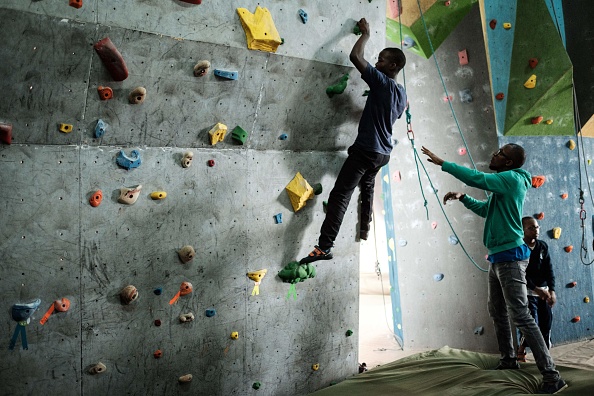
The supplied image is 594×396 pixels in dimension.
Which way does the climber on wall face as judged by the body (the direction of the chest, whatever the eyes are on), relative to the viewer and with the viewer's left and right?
facing away from the viewer and to the left of the viewer

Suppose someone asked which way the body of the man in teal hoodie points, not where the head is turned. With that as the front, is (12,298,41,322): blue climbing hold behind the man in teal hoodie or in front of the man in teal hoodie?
in front

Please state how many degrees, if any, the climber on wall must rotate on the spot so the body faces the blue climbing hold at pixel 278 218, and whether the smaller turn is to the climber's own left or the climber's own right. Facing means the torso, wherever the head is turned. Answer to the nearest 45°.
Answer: approximately 45° to the climber's own left

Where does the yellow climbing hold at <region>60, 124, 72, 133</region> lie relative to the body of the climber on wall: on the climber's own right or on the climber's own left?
on the climber's own left

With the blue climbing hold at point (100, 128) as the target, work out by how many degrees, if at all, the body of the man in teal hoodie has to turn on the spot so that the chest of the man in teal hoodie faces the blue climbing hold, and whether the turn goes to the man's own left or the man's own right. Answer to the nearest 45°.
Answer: approximately 45° to the man's own left

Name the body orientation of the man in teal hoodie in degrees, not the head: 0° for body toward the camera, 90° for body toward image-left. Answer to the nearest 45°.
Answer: approximately 90°

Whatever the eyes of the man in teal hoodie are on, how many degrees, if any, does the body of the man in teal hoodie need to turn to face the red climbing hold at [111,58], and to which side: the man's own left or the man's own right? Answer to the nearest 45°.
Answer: approximately 45° to the man's own left

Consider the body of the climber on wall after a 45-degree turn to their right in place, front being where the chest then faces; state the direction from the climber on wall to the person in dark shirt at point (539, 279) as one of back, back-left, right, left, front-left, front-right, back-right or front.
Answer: front-right

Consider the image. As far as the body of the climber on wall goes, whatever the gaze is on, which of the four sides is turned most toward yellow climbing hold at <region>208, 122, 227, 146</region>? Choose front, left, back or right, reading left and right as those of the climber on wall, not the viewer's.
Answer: left

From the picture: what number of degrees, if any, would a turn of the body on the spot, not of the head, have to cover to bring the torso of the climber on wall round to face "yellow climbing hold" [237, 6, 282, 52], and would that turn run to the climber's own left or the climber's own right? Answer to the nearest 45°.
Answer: approximately 90° to the climber's own left

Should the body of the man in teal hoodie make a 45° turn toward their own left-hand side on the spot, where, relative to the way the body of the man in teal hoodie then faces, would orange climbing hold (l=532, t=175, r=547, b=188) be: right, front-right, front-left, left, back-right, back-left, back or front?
back-right

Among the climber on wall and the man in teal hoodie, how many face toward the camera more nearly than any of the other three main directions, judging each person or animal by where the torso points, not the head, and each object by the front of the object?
0

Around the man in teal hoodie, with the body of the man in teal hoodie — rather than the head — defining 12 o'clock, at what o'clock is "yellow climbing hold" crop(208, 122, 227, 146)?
The yellow climbing hold is roughly at 11 o'clock from the man in teal hoodie.

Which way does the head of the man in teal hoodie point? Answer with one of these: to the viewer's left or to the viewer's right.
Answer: to the viewer's left

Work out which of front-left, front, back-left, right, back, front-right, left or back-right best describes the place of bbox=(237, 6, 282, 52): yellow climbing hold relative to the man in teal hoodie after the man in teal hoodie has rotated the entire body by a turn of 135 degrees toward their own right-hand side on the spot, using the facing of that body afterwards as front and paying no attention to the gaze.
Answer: back

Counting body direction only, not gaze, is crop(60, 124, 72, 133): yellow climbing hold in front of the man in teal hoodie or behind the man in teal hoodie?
in front
